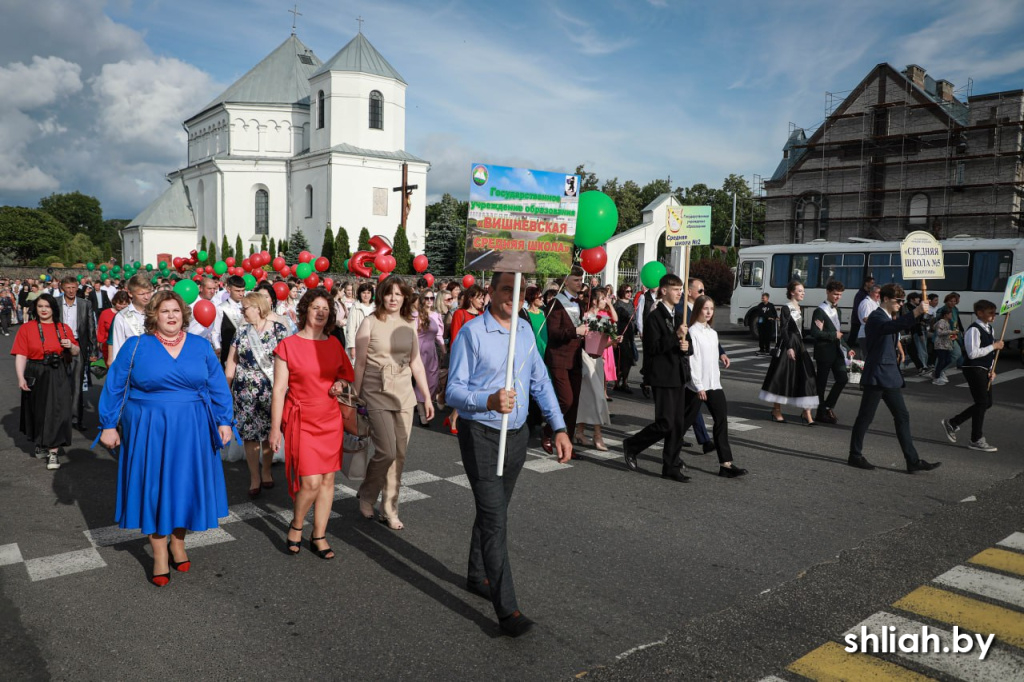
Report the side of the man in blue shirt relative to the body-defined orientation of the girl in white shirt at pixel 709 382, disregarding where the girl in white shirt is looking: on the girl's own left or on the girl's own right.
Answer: on the girl's own right

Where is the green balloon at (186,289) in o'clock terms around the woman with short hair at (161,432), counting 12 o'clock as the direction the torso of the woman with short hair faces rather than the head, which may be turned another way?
The green balloon is roughly at 6 o'clock from the woman with short hair.

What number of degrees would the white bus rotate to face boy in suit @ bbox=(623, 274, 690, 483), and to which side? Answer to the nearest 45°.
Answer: approximately 90° to its left

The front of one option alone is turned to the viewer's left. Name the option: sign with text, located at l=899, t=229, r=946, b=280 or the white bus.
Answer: the white bus

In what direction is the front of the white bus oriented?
to the viewer's left

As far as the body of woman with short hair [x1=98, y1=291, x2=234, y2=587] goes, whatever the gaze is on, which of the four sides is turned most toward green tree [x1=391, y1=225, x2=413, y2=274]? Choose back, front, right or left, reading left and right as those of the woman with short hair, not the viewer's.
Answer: back

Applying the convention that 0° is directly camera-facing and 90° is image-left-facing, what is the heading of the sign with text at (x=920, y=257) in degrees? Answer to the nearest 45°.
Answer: approximately 0°

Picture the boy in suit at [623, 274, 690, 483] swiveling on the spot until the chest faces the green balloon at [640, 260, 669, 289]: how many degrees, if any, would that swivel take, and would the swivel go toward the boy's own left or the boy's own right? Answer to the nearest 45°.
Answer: approximately 135° to the boy's own left

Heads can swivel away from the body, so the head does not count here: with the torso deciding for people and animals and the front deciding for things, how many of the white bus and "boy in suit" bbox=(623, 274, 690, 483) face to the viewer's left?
1

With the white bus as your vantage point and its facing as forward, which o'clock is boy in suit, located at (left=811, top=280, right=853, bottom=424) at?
The boy in suit is roughly at 9 o'clock from the white bus.

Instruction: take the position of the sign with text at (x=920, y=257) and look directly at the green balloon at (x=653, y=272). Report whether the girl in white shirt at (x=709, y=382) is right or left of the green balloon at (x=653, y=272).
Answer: left

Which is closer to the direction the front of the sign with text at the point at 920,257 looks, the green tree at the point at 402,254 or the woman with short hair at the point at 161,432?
the woman with short hair
